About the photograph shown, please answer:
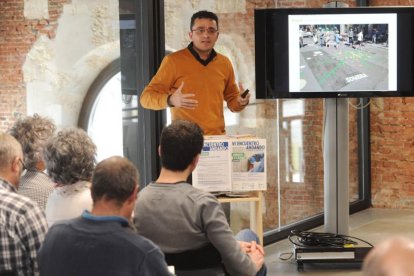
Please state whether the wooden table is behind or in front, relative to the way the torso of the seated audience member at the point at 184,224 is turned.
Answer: in front

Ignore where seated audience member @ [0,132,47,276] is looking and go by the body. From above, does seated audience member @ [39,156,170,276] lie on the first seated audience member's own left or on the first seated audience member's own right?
on the first seated audience member's own right

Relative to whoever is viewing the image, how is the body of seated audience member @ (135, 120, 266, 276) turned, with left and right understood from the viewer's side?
facing away from the viewer and to the right of the viewer

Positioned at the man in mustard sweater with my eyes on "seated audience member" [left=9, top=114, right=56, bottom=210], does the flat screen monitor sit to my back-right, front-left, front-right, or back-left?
back-left

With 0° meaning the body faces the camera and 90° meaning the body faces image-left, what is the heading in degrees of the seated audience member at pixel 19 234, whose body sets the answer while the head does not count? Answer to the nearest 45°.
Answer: approximately 225°

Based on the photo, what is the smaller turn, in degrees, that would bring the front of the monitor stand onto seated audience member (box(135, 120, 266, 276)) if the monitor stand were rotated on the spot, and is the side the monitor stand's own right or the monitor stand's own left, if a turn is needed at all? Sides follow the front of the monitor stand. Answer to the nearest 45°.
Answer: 0° — it already faces them

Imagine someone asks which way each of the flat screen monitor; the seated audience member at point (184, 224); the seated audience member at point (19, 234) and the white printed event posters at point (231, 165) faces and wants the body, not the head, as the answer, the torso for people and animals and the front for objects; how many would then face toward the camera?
2

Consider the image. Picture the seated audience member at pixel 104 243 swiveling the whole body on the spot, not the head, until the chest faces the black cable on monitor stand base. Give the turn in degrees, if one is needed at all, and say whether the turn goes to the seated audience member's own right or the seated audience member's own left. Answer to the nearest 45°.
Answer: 0° — they already face it

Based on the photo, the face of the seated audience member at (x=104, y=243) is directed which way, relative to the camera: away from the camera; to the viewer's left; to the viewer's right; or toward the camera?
away from the camera

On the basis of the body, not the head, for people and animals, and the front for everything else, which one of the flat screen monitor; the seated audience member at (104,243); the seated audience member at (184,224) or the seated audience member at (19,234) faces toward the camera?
the flat screen monitor

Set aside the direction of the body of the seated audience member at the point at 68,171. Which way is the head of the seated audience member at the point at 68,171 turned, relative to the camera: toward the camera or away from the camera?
away from the camera

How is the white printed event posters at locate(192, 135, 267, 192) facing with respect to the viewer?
toward the camera

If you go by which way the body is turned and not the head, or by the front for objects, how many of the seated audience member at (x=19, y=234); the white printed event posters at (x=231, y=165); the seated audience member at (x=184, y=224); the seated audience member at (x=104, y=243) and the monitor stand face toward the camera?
2
